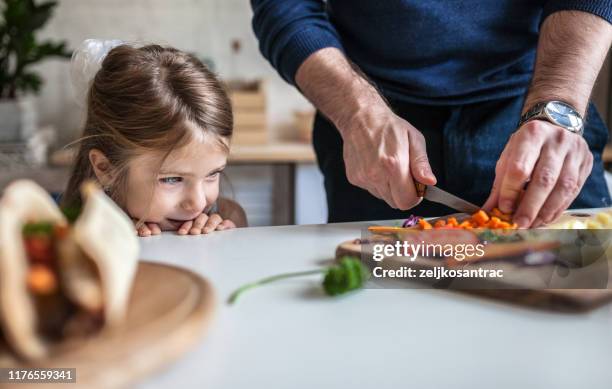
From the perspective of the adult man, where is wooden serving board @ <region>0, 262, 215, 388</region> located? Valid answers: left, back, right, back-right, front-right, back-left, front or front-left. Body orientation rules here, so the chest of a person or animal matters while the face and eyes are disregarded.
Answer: front

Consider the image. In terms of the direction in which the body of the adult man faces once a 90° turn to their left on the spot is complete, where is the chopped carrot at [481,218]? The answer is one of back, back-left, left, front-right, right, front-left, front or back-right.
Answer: right

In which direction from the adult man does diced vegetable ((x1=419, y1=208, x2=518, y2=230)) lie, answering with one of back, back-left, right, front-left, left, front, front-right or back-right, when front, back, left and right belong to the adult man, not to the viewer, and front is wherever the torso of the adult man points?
front

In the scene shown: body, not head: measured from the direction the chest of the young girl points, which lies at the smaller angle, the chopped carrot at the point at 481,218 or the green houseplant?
the chopped carrot

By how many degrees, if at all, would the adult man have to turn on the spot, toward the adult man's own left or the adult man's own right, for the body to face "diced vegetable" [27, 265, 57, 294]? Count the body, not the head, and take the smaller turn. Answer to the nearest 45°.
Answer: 0° — they already face it

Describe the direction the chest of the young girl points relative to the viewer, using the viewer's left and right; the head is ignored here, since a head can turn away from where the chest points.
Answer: facing the viewer and to the right of the viewer

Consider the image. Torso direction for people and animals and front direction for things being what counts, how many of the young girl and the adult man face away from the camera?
0

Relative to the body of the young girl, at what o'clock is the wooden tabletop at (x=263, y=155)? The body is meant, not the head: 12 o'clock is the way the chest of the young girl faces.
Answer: The wooden tabletop is roughly at 8 o'clock from the young girl.

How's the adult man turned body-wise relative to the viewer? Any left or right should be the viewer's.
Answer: facing the viewer

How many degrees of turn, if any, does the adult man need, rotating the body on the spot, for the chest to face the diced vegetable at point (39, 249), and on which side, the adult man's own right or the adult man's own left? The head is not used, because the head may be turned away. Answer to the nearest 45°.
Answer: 0° — they already face it

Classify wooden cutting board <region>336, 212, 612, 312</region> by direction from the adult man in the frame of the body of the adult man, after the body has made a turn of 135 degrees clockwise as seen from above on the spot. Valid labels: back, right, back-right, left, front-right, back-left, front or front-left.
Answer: back-left

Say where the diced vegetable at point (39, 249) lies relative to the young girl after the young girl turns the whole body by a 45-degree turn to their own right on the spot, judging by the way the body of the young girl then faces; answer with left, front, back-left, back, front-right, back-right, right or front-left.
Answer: front

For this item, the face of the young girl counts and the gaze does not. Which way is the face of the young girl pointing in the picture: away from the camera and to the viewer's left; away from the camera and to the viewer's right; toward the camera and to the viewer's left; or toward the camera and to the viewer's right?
toward the camera and to the viewer's right
